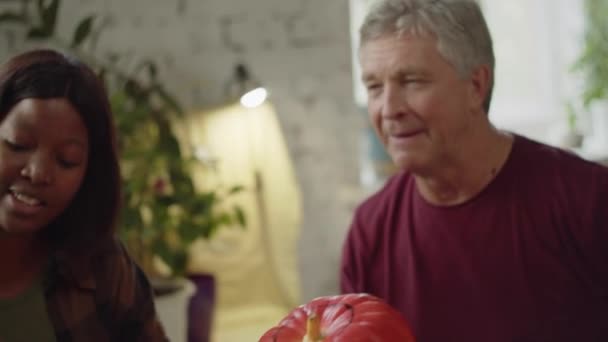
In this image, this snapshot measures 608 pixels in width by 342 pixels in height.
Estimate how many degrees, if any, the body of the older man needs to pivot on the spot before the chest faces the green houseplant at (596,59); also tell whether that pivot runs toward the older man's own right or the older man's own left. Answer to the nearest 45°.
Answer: approximately 135° to the older man's own right

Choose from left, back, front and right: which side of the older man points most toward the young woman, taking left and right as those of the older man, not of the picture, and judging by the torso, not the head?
front

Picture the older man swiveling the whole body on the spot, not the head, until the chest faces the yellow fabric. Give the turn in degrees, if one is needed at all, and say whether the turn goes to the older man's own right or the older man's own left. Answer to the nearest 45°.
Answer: approximately 90° to the older man's own right

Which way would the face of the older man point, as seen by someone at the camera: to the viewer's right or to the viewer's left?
to the viewer's left

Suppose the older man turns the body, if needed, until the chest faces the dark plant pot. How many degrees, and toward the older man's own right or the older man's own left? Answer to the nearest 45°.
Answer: approximately 90° to the older man's own right

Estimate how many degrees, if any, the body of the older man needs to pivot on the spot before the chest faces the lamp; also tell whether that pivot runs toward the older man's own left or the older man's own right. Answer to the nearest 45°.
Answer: approximately 90° to the older man's own right

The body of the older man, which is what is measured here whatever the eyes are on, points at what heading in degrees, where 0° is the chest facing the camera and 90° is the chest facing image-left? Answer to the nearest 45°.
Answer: approximately 45°

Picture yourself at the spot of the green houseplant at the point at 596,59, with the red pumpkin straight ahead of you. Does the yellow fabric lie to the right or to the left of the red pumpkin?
right

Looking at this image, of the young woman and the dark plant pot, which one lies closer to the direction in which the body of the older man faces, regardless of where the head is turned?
the young woman
